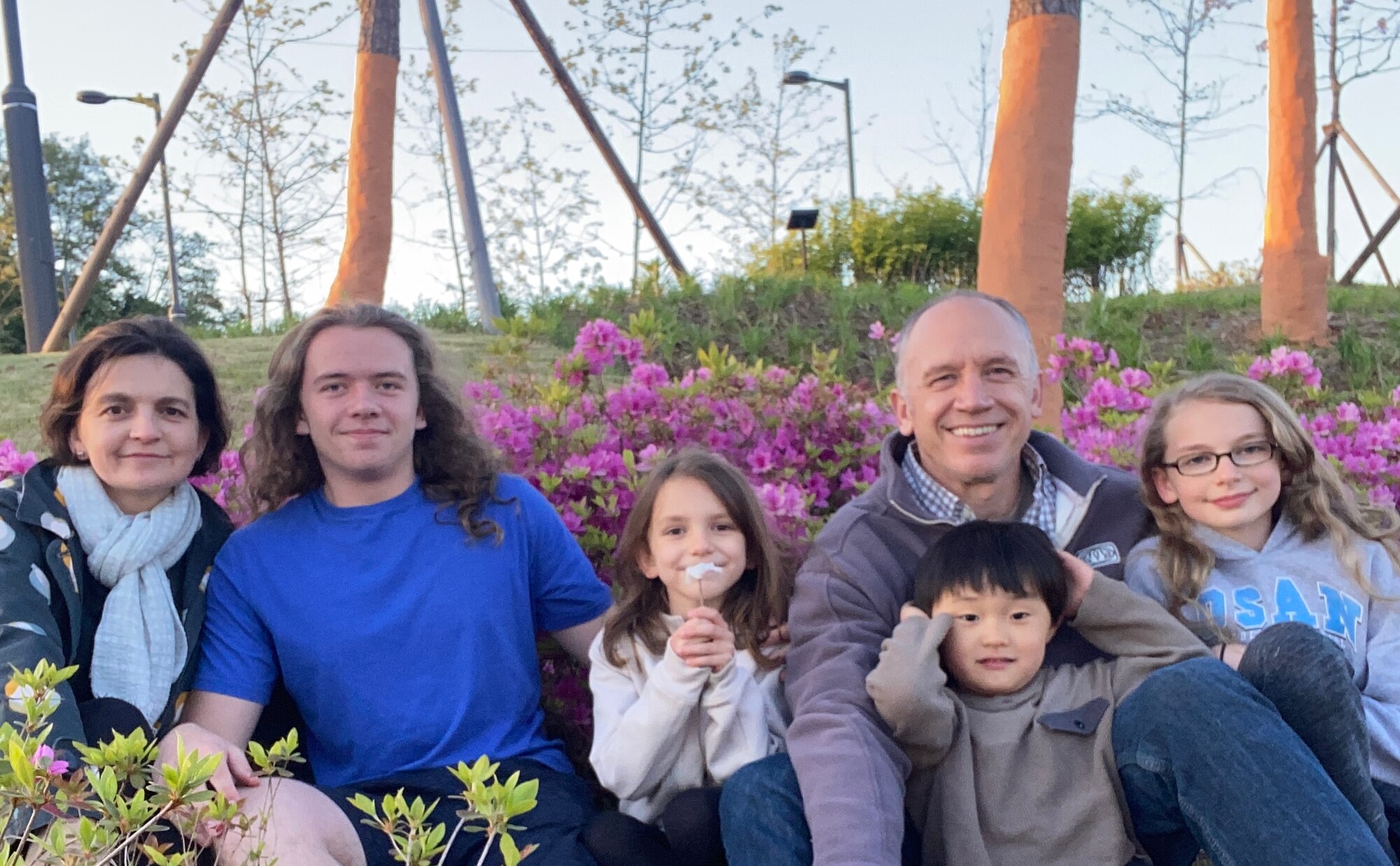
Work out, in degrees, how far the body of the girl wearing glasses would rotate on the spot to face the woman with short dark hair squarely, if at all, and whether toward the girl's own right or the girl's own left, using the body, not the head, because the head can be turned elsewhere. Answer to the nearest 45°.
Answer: approximately 45° to the girl's own right

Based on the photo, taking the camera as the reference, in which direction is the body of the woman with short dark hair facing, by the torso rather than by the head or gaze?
toward the camera

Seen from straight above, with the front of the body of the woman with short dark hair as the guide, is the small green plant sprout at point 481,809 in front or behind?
in front

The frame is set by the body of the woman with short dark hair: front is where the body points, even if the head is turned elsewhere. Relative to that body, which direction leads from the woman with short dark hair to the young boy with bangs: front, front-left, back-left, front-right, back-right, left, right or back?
front-left

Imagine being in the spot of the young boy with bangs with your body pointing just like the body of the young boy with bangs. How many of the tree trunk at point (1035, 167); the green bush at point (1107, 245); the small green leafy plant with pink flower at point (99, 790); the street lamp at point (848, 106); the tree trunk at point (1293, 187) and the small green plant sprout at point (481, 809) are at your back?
4

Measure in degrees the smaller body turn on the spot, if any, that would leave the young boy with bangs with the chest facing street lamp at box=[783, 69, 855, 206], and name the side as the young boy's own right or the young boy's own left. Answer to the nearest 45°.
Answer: approximately 180°

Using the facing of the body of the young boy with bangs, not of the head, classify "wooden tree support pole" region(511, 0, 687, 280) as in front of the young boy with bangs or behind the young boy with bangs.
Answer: behind

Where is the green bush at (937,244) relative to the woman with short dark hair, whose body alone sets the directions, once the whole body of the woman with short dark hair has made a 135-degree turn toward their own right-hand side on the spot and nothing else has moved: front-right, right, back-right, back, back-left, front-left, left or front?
right

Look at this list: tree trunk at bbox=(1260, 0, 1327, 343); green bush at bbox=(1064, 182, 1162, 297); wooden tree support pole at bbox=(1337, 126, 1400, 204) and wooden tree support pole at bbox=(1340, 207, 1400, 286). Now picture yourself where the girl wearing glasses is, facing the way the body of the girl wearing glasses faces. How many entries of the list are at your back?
4

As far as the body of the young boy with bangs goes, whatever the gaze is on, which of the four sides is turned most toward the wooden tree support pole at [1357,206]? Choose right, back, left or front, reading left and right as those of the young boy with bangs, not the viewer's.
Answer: back

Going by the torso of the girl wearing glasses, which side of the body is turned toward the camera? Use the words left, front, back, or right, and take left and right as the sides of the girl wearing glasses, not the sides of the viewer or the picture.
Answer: front

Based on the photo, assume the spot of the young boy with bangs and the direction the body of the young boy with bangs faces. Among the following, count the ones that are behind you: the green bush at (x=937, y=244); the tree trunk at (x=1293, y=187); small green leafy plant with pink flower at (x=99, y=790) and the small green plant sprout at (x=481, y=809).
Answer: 2

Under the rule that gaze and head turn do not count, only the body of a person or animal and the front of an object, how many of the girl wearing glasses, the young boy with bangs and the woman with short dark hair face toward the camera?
3

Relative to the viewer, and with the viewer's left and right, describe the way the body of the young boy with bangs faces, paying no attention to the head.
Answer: facing the viewer
